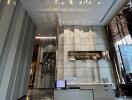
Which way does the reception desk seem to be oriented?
toward the camera
